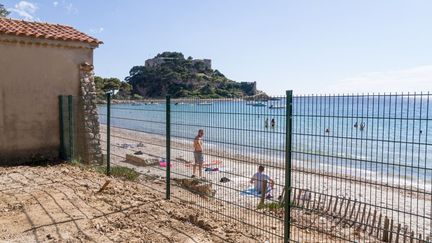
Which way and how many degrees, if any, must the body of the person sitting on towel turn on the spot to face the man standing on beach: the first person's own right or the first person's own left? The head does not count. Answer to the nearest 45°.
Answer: approximately 45° to the first person's own left

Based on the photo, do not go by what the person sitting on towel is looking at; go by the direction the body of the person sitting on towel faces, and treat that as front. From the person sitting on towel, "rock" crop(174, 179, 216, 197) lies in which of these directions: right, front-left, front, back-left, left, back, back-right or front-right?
front-left

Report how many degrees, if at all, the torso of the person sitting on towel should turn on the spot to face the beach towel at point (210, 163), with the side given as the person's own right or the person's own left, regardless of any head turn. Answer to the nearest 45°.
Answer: approximately 45° to the person's own left
